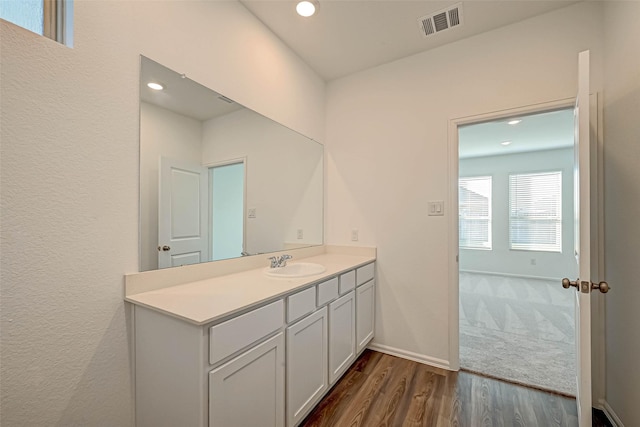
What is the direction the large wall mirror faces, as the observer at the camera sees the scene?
facing the viewer and to the right of the viewer

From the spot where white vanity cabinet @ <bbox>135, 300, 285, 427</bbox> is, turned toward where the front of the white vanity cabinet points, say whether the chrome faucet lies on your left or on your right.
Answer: on your left

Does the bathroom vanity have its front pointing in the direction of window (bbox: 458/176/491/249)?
no

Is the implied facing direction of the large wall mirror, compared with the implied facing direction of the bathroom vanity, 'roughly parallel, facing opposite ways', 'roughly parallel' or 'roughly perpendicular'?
roughly parallel

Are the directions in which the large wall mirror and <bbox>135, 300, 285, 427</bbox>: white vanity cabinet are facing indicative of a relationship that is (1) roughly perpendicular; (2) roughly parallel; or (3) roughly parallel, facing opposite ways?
roughly parallel

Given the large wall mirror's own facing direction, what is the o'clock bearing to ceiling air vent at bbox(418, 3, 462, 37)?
The ceiling air vent is roughly at 11 o'clock from the large wall mirror.

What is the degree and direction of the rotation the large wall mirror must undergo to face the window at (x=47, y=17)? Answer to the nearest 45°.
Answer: approximately 90° to its right

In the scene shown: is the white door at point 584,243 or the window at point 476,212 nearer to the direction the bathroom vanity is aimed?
the white door

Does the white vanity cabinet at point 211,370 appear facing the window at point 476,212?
no

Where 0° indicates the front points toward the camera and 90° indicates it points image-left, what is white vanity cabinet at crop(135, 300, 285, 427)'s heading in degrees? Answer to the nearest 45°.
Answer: approximately 315°

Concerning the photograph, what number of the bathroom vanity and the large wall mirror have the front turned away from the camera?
0

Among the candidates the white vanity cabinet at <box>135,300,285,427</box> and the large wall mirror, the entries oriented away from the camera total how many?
0
